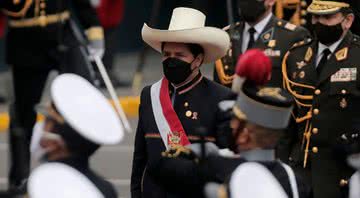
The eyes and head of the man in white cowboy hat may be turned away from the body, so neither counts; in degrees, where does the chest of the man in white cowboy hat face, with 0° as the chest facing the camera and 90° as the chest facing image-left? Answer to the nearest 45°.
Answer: approximately 45°

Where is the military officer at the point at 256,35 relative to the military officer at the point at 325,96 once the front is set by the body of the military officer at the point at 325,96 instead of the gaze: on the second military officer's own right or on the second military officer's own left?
on the second military officer's own right

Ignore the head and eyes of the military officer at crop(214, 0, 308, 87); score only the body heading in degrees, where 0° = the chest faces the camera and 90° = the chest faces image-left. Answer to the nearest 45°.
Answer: approximately 45°

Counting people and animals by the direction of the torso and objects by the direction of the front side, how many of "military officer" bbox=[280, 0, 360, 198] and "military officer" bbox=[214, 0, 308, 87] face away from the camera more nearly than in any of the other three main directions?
0

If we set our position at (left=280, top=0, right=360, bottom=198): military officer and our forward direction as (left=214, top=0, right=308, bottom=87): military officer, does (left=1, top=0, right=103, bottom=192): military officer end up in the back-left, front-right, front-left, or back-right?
front-left

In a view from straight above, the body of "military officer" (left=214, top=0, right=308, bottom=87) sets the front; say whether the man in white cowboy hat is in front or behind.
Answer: in front

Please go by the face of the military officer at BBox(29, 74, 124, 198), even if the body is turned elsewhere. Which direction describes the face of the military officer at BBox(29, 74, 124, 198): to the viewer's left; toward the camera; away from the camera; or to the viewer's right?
to the viewer's left
